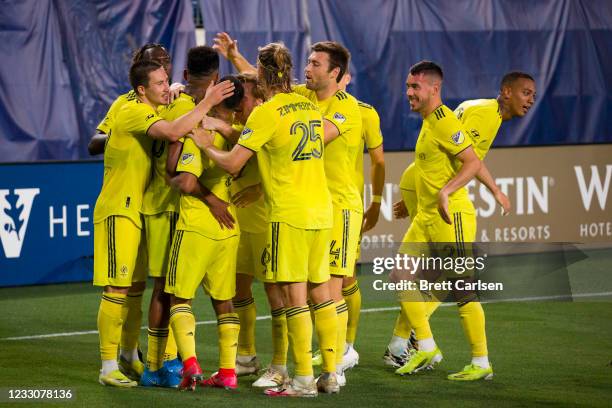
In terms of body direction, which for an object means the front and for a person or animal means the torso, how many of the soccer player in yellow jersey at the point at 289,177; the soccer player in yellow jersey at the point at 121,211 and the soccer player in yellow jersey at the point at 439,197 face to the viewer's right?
1

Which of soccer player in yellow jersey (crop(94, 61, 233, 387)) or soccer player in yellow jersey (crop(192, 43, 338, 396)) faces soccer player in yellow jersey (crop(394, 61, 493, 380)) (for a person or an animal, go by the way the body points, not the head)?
soccer player in yellow jersey (crop(94, 61, 233, 387))

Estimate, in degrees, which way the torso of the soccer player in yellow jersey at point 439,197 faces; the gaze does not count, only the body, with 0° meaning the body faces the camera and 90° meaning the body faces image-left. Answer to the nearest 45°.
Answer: approximately 45°

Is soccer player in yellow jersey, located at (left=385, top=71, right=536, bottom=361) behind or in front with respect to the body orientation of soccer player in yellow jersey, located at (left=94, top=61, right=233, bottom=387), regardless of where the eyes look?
in front

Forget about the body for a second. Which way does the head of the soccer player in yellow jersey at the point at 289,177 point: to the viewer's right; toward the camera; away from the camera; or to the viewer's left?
away from the camera

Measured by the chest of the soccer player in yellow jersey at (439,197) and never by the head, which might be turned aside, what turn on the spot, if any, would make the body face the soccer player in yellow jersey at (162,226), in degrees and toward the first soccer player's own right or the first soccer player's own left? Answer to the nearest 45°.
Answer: approximately 45° to the first soccer player's own right

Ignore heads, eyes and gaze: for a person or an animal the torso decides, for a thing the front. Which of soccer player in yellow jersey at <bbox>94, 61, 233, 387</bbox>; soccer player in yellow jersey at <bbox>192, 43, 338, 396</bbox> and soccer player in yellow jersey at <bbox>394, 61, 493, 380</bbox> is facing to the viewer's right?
soccer player in yellow jersey at <bbox>94, 61, 233, 387</bbox>

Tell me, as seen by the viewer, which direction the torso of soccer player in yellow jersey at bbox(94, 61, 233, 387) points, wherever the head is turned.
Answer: to the viewer's right

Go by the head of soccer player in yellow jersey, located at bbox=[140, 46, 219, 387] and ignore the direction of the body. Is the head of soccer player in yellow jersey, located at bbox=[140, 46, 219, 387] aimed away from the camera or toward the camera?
away from the camera

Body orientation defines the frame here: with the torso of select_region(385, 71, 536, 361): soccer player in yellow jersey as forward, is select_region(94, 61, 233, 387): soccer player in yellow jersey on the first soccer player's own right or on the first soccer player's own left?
on the first soccer player's own right
